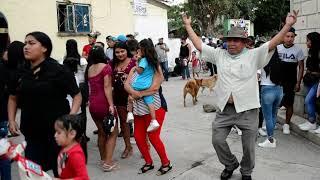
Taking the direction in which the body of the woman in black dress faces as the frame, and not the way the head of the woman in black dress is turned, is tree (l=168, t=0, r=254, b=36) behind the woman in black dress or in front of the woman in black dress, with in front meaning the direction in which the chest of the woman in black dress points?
behind

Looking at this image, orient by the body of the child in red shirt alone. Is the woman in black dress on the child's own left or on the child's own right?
on the child's own right

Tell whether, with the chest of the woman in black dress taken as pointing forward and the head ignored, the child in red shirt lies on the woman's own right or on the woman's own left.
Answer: on the woman's own left

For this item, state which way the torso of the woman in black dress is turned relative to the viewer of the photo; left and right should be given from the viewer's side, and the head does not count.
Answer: facing the viewer and to the left of the viewer

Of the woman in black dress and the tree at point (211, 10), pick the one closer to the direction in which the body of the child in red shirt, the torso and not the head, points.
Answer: the woman in black dress

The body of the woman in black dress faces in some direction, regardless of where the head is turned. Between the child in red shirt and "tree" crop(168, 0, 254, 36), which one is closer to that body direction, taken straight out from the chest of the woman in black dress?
the child in red shirt

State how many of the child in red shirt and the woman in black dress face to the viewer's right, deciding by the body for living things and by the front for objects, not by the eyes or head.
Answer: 0

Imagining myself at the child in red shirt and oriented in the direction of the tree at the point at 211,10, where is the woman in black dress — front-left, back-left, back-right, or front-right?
front-left
